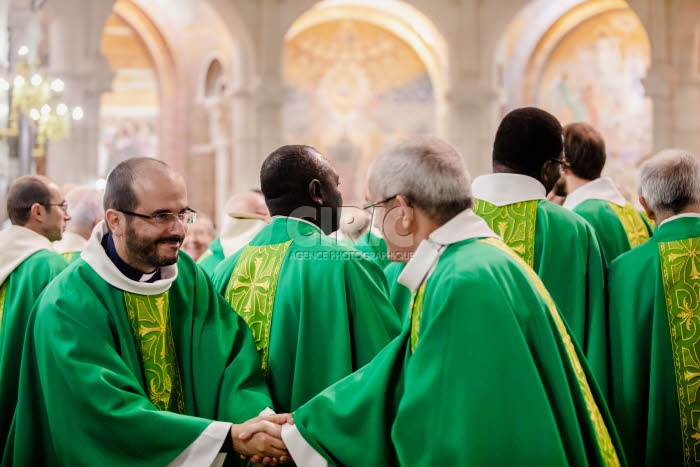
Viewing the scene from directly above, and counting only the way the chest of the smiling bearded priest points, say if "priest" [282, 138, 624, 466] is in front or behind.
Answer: in front

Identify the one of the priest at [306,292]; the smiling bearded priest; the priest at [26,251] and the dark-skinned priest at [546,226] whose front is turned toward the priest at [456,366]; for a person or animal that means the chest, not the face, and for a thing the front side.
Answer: the smiling bearded priest

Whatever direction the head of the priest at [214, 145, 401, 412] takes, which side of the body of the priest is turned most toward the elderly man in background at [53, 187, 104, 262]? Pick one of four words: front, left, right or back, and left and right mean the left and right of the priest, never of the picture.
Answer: left

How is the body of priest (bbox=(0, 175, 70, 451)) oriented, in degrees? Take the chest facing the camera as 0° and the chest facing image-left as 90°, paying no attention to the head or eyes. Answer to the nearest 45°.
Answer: approximately 225°

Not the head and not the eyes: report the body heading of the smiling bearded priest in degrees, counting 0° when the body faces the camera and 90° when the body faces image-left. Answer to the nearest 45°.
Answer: approximately 315°

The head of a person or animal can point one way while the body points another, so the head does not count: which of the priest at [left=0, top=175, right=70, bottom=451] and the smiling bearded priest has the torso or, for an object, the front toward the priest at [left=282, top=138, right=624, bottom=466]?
the smiling bearded priest

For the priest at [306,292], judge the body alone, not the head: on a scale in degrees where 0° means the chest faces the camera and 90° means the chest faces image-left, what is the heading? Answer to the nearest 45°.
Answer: approximately 225°

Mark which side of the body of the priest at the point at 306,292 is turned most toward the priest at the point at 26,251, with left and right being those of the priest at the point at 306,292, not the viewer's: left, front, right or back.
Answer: left

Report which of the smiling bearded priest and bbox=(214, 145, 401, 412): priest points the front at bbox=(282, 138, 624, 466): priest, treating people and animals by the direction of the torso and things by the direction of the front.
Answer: the smiling bearded priest

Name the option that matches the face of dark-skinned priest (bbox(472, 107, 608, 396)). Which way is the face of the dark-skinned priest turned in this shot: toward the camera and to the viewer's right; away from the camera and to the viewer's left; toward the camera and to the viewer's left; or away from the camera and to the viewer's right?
away from the camera and to the viewer's right

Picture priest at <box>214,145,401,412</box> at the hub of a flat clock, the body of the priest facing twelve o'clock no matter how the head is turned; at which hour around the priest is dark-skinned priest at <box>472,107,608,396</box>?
The dark-skinned priest is roughly at 1 o'clock from the priest.

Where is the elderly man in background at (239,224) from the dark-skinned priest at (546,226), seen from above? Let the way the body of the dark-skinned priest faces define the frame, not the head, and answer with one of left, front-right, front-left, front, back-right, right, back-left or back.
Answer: left
